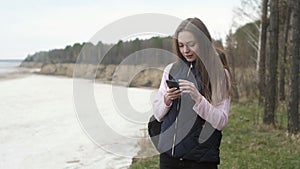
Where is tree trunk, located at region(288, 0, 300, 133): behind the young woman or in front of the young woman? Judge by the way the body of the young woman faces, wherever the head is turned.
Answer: behind

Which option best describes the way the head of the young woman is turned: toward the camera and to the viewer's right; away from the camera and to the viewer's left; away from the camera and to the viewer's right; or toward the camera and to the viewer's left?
toward the camera and to the viewer's left

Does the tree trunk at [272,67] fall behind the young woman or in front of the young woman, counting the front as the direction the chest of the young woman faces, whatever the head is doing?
behind

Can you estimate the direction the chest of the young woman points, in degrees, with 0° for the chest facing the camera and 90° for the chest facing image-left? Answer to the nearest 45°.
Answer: approximately 45°
